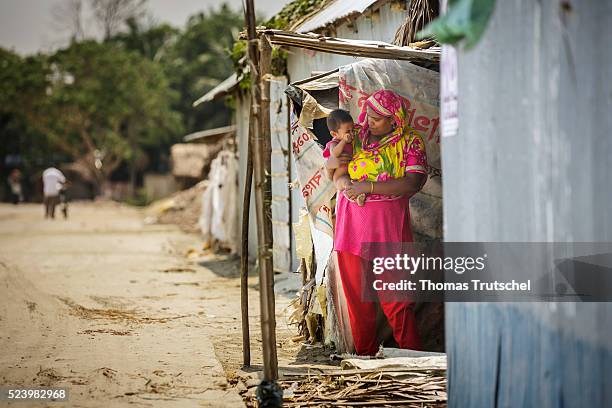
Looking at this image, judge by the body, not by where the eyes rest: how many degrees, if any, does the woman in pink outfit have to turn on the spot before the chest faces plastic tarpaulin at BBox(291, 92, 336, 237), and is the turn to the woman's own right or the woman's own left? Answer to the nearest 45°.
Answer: approximately 90° to the woman's own right

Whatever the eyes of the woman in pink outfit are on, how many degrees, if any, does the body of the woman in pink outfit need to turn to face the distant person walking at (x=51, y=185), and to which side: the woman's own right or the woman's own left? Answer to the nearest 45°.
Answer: approximately 90° to the woman's own right

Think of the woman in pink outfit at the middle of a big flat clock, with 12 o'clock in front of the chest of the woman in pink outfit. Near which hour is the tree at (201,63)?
The tree is roughly at 4 o'clock from the woman in pink outfit.

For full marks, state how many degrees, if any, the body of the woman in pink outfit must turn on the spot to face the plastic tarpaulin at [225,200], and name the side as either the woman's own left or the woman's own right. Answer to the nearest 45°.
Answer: approximately 135° to the woman's own right

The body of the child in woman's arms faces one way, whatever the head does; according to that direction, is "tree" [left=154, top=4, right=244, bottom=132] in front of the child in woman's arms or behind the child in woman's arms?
behind

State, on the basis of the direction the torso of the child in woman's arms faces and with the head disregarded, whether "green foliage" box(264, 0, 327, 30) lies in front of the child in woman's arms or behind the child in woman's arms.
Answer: behind
